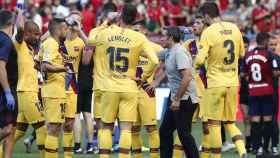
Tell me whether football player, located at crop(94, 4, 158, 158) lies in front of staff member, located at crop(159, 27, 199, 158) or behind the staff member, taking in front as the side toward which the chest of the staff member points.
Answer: in front

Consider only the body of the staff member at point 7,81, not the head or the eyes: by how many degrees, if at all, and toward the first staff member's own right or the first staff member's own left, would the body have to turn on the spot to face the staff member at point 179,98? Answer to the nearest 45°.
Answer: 0° — they already face them

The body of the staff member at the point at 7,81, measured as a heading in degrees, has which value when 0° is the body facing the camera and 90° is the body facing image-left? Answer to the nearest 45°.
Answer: approximately 270°

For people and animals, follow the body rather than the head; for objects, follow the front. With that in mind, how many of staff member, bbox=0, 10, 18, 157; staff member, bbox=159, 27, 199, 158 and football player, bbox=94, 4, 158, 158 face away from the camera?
1

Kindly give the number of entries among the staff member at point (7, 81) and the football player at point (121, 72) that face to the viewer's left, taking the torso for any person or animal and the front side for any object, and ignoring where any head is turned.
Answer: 0

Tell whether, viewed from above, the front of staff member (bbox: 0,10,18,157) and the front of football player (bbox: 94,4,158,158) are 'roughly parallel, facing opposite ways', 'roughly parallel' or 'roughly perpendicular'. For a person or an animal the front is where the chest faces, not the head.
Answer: roughly perpendicular

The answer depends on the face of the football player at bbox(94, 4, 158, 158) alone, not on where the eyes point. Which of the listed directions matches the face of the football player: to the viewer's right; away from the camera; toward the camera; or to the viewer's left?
away from the camera

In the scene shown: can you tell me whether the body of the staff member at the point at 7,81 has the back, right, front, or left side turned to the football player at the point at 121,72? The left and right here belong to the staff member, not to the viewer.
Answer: front

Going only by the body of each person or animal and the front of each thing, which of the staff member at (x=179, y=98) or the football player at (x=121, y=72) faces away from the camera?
the football player

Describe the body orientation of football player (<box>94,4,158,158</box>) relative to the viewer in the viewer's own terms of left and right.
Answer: facing away from the viewer

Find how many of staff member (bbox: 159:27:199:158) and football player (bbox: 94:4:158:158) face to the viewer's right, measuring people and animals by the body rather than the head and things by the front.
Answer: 0

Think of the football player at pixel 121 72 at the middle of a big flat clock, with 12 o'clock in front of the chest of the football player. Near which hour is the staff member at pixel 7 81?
The staff member is roughly at 9 o'clock from the football player.
